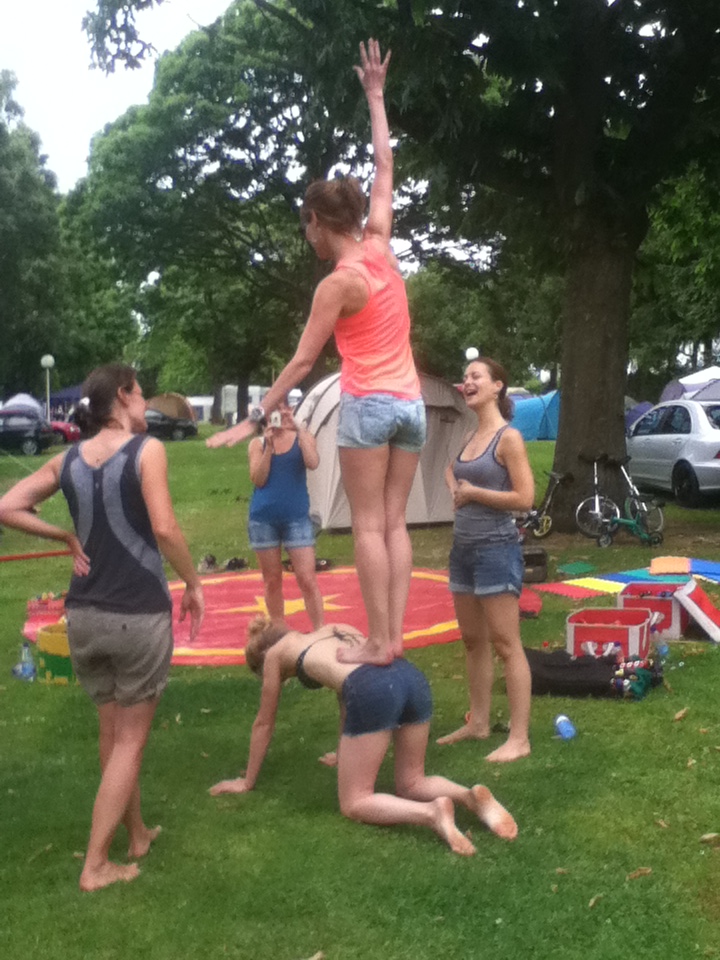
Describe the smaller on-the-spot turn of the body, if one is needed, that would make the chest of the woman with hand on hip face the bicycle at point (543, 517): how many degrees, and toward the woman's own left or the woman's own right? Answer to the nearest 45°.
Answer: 0° — they already face it

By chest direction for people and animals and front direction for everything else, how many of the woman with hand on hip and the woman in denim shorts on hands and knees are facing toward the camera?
0

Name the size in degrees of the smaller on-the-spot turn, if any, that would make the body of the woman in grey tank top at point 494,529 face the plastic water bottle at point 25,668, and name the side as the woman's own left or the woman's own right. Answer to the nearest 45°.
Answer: approximately 90° to the woman's own right

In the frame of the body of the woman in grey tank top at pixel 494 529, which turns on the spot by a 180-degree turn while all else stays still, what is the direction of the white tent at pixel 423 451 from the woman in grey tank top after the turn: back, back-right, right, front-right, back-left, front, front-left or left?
front-left

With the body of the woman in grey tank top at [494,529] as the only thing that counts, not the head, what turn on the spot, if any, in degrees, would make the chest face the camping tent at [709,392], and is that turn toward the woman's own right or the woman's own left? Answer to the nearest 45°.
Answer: approximately 135° to the woman's own right

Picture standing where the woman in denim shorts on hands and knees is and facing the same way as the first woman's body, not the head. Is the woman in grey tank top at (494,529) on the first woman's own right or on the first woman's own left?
on the first woman's own right

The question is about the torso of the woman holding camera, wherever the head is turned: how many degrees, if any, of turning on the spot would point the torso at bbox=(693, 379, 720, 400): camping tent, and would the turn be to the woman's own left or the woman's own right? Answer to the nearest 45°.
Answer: approximately 135° to the woman's own left

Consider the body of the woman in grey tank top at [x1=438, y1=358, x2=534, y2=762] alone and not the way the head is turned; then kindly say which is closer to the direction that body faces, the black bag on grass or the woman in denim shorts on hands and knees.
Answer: the woman in denim shorts on hands and knees

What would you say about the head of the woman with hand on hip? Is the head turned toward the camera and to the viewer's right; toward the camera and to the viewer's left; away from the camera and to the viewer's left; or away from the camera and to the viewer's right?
away from the camera and to the viewer's right

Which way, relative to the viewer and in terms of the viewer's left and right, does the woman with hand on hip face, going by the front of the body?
facing away from the viewer and to the right of the viewer

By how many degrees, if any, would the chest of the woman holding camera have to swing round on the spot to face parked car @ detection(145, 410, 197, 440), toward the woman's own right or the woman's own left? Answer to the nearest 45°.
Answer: approximately 180°

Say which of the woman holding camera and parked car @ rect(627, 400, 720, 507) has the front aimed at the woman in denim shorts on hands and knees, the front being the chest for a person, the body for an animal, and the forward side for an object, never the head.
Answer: the woman holding camera

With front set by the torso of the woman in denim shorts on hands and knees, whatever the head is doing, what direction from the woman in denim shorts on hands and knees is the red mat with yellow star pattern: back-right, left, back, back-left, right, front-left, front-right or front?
front-right

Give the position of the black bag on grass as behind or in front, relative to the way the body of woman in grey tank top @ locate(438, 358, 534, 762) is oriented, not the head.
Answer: behind
